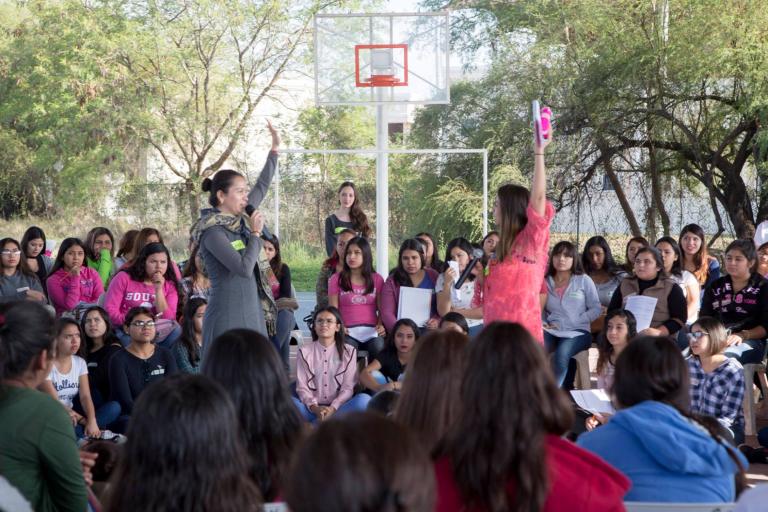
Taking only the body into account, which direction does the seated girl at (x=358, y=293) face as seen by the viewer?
toward the camera

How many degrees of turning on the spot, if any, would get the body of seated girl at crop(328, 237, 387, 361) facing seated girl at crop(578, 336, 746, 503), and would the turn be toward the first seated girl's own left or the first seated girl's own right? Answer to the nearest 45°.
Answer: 0° — they already face them

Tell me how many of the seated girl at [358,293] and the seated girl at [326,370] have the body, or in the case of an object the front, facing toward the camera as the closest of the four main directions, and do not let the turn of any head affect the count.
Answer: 2

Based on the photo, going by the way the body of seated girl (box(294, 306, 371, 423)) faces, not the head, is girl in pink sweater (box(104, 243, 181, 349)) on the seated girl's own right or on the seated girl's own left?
on the seated girl's own right

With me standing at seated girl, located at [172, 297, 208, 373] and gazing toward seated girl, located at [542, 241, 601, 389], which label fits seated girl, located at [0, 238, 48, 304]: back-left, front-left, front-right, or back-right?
back-left

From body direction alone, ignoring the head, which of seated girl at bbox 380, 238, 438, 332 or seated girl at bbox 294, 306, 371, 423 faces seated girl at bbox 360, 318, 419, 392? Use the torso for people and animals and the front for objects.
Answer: seated girl at bbox 380, 238, 438, 332

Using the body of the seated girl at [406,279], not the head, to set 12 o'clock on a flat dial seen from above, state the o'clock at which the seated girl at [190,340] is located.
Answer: the seated girl at [190,340] is roughly at 2 o'clock from the seated girl at [406,279].

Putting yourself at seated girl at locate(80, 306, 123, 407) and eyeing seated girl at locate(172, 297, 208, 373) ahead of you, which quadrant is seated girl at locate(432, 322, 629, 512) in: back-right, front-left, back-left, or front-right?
front-right

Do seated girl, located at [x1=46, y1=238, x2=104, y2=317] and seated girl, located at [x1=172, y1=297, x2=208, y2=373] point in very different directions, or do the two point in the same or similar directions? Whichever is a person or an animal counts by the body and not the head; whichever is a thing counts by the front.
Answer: same or similar directions

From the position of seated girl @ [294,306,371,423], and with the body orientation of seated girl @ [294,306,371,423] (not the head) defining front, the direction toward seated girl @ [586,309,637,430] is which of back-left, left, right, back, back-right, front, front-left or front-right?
left

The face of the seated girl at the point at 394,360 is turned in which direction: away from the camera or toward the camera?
toward the camera

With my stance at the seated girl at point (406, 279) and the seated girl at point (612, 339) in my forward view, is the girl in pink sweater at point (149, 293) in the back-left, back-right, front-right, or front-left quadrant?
back-right
